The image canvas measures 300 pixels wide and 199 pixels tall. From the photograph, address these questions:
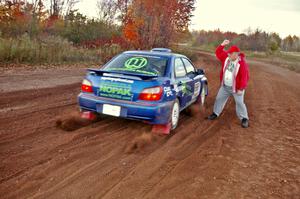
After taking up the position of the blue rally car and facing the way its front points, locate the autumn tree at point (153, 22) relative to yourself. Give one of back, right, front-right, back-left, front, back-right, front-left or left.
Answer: front-left

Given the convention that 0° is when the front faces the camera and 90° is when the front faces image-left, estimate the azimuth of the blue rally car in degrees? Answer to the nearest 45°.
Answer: approximately 225°

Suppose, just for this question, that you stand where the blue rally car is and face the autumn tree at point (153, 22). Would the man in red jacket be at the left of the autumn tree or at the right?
right
